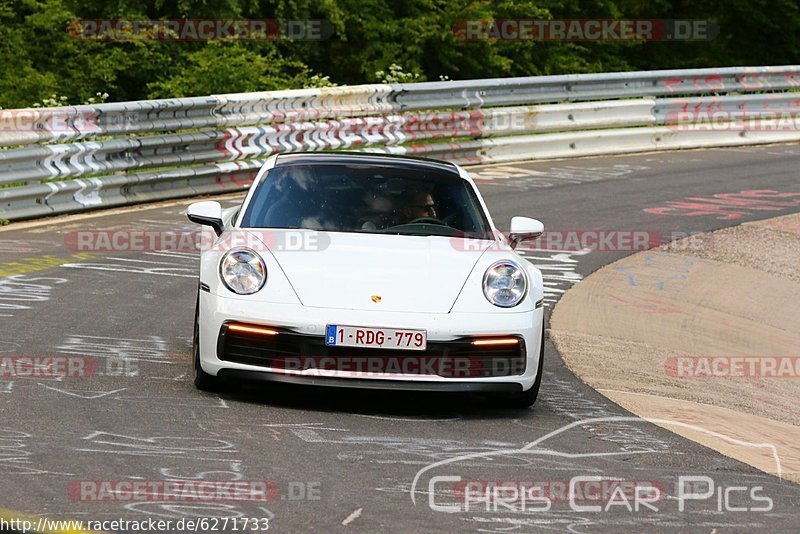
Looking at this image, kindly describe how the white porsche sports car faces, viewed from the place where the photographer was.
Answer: facing the viewer

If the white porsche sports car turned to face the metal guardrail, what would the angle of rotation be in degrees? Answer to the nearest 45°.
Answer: approximately 180°
